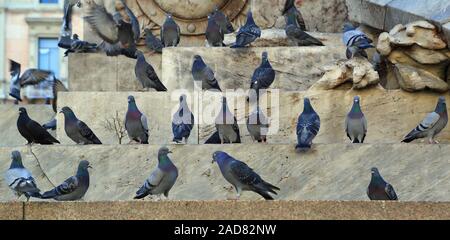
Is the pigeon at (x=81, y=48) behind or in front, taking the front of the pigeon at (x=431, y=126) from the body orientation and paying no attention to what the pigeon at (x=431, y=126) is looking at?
behind

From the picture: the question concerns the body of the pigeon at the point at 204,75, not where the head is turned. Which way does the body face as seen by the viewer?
to the viewer's left

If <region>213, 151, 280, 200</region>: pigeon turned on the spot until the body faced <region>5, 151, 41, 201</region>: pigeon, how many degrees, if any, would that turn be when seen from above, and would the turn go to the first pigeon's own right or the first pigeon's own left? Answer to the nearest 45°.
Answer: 0° — it already faces it

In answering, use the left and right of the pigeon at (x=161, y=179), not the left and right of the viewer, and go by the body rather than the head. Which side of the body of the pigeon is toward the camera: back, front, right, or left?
right

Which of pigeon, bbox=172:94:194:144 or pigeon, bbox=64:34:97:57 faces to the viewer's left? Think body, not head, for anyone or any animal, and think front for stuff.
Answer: pigeon, bbox=64:34:97:57

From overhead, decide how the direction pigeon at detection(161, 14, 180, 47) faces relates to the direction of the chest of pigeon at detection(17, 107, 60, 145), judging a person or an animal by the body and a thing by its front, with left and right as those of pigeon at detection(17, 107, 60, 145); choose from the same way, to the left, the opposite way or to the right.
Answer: to the left

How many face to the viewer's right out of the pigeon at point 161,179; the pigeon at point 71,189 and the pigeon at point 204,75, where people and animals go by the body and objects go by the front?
2

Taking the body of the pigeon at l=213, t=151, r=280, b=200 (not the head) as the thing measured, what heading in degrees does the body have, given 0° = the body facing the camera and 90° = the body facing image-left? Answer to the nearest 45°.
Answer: approximately 90°

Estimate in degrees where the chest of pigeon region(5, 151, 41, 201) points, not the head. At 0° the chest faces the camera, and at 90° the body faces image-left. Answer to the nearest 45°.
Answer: approximately 135°
